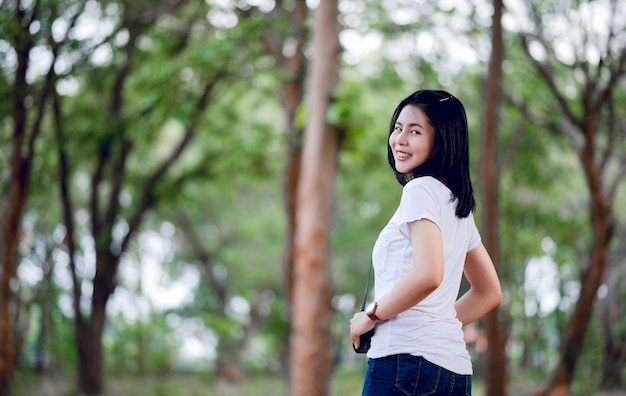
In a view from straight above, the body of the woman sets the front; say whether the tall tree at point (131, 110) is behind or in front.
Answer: in front

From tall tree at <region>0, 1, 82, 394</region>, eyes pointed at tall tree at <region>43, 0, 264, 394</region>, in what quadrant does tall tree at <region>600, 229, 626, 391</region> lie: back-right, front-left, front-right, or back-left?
front-right

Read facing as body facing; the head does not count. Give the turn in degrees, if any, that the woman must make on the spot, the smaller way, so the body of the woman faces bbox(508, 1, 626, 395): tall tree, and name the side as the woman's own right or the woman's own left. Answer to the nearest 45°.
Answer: approximately 45° to the woman's own right

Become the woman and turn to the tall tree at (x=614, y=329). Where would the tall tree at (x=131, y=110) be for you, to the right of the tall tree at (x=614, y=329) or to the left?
left

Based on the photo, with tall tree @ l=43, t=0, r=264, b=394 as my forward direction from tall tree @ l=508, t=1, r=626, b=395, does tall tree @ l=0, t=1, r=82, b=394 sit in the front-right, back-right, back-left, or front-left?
front-left
